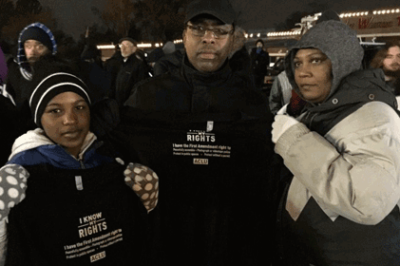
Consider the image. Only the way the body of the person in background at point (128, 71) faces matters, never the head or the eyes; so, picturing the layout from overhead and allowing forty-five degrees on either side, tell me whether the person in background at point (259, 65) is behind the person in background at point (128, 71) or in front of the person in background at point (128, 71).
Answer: behind

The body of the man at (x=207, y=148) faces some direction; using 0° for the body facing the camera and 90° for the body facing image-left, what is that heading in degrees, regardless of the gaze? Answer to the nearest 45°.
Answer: approximately 0°

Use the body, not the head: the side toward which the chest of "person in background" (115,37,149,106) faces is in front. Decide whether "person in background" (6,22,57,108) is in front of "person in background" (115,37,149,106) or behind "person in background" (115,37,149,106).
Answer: in front

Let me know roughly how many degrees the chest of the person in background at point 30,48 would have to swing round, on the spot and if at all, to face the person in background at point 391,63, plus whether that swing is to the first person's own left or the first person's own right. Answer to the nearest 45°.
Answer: approximately 45° to the first person's own left

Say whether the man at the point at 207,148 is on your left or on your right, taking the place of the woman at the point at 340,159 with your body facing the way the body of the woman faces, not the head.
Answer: on your right

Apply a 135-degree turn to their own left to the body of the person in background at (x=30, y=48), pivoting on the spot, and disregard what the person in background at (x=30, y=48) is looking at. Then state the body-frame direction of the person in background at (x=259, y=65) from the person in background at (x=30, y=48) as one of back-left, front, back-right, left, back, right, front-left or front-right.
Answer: front

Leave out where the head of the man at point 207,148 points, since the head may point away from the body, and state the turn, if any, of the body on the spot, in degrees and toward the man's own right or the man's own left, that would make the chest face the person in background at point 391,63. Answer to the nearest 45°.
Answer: approximately 135° to the man's own left
